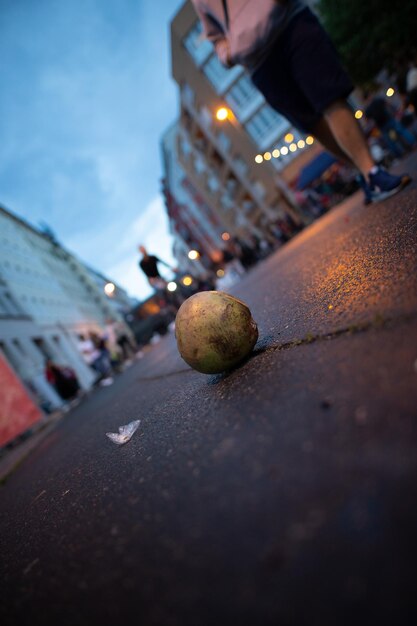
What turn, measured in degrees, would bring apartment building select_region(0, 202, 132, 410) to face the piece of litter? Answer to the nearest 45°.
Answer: approximately 45° to its right

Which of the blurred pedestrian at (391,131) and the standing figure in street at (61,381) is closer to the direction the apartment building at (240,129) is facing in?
the standing figure in street

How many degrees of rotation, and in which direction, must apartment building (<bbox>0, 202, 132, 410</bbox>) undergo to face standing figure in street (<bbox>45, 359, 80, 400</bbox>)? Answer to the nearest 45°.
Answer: approximately 45° to its right

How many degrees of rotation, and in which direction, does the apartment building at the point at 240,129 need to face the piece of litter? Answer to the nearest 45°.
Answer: approximately 45° to its left

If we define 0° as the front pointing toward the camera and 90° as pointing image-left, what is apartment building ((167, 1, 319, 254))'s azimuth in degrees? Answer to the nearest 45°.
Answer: approximately 45°

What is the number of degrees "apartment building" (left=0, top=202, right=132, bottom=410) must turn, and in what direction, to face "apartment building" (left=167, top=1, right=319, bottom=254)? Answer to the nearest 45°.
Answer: approximately 45° to its left

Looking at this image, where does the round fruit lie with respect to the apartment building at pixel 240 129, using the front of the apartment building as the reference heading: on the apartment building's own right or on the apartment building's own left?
on the apartment building's own left

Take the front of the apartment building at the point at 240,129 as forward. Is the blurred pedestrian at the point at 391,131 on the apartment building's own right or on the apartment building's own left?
on the apartment building's own left

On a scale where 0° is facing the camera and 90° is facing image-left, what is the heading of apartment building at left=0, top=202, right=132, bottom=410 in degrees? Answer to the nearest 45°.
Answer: approximately 315°
